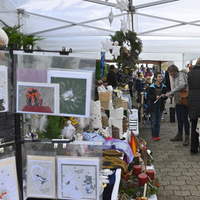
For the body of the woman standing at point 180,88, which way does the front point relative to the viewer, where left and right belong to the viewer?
facing to the left of the viewer

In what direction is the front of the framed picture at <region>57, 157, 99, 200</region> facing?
toward the camera

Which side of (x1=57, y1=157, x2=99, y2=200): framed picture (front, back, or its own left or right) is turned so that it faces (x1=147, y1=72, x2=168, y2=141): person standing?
back

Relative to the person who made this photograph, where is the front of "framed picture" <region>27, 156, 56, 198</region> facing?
facing the viewer

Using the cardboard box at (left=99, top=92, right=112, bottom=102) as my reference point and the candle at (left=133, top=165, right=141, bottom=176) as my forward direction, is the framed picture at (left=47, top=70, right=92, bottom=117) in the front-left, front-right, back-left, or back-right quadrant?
front-right

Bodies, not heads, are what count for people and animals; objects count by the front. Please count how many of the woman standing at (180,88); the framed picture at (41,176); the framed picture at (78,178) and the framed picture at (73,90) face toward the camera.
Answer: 3

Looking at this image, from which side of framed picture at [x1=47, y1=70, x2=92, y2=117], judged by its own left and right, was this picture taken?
front

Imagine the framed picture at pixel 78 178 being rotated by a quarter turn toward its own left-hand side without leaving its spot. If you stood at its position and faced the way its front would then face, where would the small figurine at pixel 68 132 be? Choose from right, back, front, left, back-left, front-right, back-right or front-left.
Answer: left
